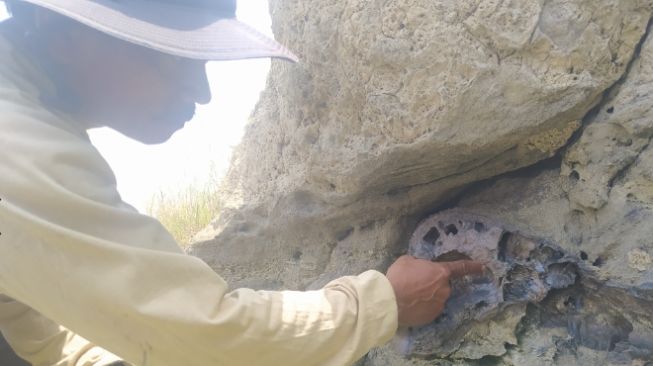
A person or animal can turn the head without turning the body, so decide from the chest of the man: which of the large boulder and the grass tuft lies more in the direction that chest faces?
the large boulder

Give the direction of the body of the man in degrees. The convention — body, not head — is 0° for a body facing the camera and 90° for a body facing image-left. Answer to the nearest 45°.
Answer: approximately 270°

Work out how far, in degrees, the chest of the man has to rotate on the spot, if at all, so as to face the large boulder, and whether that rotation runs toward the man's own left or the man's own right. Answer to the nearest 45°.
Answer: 0° — they already face it

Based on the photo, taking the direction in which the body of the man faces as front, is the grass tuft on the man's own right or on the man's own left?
on the man's own left
